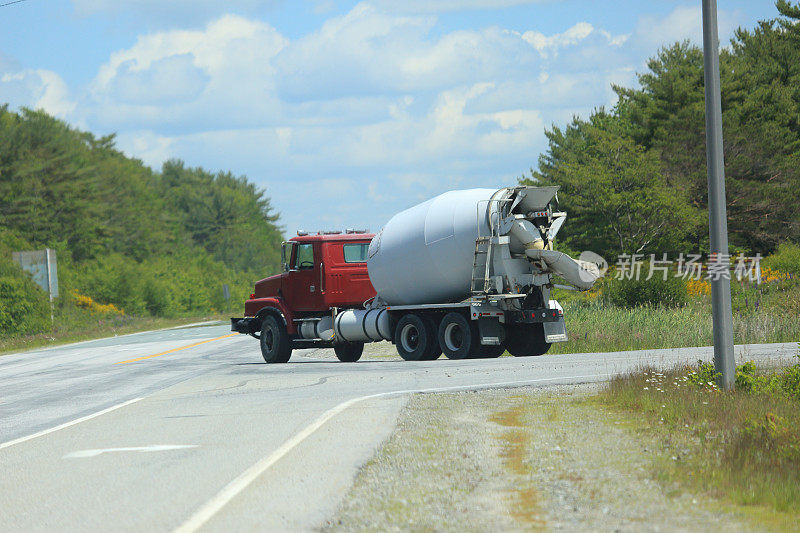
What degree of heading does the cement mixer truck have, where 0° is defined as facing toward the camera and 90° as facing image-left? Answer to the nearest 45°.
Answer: approximately 135°

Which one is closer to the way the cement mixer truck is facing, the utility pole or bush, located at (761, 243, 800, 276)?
the bush

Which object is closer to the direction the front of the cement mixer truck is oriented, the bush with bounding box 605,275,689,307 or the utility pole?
the bush

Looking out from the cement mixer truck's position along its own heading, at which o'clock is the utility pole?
The utility pole is roughly at 7 o'clock from the cement mixer truck.

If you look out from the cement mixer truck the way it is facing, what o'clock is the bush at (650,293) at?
The bush is roughly at 3 o'clock from the cement mixer truck.

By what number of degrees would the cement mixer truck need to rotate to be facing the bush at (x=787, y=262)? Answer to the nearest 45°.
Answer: approximately 90° to its right

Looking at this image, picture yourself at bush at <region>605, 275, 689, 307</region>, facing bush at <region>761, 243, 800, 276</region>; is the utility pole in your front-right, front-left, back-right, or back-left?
back-right

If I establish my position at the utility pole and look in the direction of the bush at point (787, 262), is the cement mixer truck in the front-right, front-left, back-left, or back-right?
front-left
